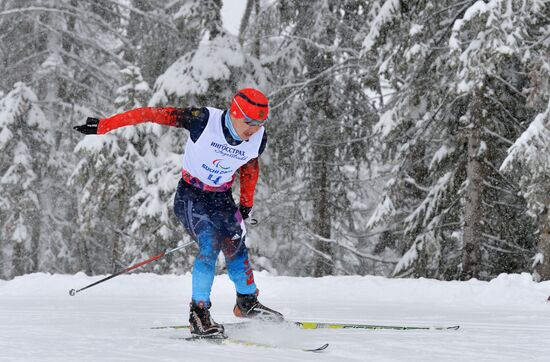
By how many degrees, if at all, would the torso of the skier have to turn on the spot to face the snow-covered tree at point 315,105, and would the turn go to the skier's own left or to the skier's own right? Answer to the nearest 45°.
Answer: approximately 135° to the skier's own left

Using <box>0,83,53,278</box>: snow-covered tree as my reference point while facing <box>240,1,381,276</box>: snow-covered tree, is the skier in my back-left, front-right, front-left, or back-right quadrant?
front-right

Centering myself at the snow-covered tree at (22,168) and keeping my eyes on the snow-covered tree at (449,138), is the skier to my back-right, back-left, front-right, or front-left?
front-right

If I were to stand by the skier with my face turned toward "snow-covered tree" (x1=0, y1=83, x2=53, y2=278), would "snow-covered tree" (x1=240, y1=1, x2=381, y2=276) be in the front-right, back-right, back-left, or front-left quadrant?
front-right

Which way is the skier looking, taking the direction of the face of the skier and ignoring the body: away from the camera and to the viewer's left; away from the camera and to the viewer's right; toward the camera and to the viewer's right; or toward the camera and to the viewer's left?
toward the camera and to the viewer's right

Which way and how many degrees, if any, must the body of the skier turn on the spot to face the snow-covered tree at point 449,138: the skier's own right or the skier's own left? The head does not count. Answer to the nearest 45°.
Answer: approximately 90° to the skier's own left

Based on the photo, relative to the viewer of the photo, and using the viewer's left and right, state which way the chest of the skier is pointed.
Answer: facing the viewer and to the right of the viewer
